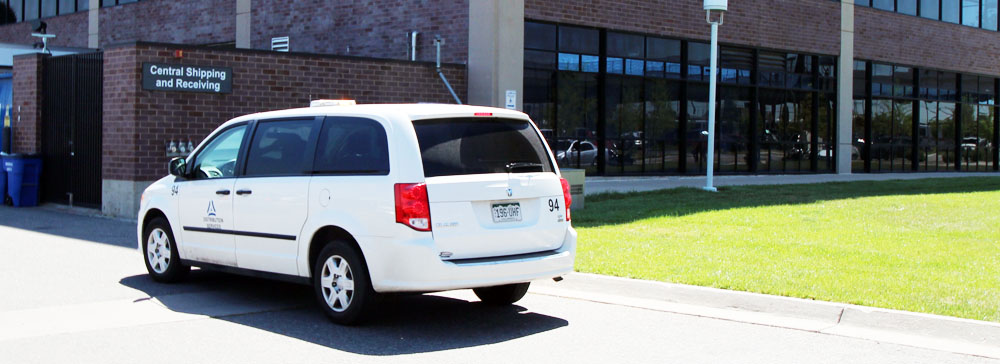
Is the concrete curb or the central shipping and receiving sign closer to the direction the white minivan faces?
the central shipping and receiving sign

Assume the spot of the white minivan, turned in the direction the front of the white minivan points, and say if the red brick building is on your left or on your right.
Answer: on your right

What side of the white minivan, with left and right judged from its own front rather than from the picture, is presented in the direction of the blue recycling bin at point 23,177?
front

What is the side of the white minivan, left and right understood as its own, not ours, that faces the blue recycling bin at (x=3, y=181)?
front

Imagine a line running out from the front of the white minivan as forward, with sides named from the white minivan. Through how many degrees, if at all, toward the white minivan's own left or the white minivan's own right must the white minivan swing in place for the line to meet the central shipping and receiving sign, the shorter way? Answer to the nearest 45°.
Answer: approximately 45° to the white minivan's own right

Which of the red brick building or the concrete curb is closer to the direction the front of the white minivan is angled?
the red brick building

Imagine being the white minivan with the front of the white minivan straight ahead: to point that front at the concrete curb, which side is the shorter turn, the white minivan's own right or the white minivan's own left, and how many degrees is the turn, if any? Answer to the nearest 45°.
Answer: approximately 135° to the white minivan's own right

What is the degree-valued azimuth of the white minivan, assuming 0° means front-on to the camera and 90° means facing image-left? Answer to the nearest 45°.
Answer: approximately 135°
